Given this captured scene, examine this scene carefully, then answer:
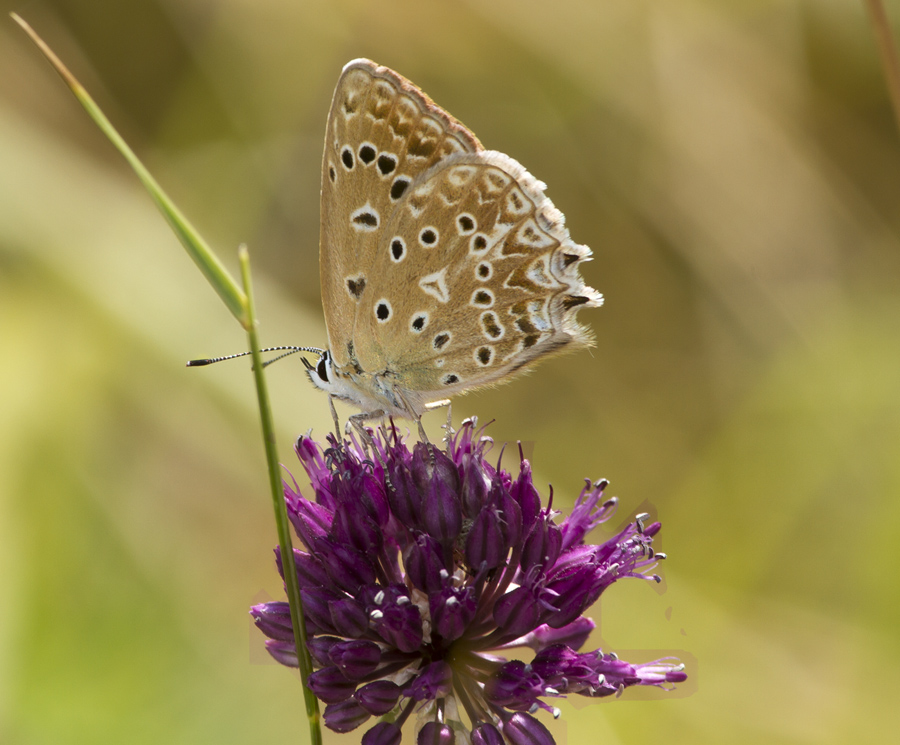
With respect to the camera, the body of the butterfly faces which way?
to the viewer's left

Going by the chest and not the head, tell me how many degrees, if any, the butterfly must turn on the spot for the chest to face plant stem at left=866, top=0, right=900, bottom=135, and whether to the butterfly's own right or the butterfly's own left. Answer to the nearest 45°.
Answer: approximately 180°

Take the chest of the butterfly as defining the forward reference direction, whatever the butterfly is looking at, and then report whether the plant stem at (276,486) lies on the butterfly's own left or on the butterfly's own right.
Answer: on the butterfly's own left
